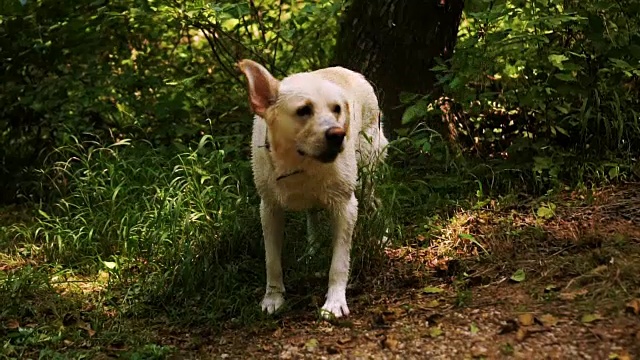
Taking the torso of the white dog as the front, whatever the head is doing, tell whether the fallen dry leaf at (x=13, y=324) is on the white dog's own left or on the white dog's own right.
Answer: on the white dog's own right

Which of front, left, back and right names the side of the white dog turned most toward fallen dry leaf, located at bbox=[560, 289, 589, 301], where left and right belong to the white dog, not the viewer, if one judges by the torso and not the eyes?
left

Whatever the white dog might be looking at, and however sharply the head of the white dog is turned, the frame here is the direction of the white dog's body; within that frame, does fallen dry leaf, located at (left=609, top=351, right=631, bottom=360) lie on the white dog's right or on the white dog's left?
on the white dog's left

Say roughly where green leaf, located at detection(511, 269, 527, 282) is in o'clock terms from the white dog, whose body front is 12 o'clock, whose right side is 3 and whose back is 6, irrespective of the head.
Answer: The green leaf is roughly at 9 o'clock from the white dog.

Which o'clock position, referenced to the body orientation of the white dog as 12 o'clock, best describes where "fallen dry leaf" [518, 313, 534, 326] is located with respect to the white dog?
The fallen dry leaf is roughly at 10 o'clock from the white dog.

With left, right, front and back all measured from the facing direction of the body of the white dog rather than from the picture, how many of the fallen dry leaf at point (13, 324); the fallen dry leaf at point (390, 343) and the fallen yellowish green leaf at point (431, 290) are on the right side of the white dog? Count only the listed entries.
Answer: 1

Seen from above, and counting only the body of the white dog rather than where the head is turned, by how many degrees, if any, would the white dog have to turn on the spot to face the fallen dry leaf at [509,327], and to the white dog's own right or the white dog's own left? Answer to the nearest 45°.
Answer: approximately 45° to the white dog's own left

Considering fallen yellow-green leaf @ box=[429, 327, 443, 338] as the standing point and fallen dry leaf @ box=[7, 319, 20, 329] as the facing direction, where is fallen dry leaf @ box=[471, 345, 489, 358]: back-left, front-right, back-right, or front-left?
back-left

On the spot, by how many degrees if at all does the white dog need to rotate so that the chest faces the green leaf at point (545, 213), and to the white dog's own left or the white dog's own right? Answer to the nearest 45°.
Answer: approximately 135° to the white dog's own left

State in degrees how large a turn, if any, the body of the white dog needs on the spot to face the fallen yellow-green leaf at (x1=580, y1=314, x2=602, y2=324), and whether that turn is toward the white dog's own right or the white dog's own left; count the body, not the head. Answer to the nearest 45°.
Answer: approximately 45° to the white dog's own left

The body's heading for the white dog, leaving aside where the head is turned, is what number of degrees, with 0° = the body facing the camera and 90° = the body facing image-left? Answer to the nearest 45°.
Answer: approximately 0°
